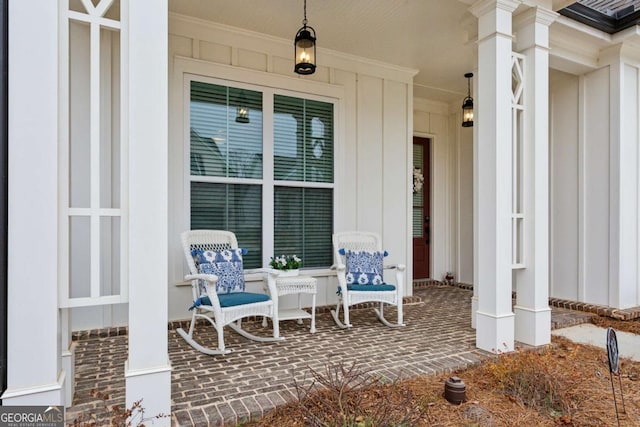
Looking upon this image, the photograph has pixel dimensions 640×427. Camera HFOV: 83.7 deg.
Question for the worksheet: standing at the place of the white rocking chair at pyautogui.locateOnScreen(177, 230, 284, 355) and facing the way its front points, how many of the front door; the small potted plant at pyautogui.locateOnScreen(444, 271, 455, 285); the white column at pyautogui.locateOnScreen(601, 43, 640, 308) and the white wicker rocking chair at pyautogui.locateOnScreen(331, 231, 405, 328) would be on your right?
0

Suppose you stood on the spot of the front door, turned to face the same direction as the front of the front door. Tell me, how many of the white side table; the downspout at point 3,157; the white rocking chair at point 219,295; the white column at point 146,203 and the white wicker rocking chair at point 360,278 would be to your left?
0

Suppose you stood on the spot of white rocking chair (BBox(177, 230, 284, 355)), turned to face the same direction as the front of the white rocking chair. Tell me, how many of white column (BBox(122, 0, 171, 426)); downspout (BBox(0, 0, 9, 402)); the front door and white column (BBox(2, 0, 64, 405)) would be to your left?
1

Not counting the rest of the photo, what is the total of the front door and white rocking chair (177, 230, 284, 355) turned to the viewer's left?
0

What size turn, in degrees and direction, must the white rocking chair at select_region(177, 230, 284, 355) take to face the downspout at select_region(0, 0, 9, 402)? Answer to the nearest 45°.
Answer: approximately 90° to its right

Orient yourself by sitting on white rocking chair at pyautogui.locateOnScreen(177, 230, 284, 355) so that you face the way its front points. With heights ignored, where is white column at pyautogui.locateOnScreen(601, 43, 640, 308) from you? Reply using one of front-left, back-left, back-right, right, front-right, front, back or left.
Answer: front-left

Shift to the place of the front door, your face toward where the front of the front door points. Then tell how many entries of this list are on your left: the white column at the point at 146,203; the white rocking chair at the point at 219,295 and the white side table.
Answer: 0

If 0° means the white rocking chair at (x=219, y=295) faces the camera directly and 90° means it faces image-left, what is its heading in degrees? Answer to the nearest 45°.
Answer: approximately 315°

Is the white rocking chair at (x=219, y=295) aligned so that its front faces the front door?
no

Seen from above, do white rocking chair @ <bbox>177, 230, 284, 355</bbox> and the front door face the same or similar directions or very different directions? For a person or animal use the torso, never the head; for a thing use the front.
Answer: same or similar directions

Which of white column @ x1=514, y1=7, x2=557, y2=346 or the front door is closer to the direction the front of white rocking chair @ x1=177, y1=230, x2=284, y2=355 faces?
the white column

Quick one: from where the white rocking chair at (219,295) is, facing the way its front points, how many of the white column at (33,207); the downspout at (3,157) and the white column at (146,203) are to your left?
0

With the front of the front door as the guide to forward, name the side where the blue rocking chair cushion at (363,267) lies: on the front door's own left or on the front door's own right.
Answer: on the front door's own right

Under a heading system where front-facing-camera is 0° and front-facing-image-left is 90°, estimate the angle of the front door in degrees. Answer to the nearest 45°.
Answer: approximately 315°

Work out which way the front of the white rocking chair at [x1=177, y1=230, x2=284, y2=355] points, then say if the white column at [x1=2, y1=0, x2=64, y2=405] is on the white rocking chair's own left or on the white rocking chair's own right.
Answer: on the white rocking chair's own right

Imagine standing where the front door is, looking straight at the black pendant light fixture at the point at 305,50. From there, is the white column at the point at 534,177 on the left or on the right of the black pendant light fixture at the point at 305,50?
left

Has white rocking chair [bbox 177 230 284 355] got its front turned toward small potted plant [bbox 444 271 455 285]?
no
